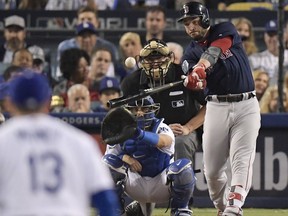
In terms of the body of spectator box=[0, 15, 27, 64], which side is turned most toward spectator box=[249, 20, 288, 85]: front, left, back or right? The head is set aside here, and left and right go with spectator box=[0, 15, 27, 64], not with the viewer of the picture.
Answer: left

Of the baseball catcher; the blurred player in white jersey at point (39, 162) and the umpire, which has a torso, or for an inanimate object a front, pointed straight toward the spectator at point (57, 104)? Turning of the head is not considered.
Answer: the blurred player in white jersey

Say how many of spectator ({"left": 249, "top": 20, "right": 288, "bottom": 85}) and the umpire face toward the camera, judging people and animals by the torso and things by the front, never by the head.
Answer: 2

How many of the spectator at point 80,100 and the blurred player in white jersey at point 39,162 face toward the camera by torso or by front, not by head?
1

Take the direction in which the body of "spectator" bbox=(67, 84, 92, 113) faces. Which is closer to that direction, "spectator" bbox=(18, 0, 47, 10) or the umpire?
the umpire

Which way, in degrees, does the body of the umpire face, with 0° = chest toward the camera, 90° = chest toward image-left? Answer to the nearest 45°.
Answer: approximately 0°

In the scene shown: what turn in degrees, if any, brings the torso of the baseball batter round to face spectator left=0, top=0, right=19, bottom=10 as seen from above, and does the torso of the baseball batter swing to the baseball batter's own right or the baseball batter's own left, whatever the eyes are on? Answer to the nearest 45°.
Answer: approximately 90° to the baseball batter's own right

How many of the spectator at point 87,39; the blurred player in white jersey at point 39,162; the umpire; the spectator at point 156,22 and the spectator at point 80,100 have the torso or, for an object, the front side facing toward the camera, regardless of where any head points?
4

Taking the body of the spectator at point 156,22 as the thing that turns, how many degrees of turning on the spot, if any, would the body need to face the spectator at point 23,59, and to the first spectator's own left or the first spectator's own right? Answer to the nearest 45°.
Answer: approximately 90° to the first spectator's own right

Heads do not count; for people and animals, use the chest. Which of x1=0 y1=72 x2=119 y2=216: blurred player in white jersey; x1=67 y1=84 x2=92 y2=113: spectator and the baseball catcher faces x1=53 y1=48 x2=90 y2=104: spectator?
the blurred player in white jersey

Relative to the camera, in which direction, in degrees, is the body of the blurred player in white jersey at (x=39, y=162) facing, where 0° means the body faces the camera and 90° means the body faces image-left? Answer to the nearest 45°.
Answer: approximately 180°
